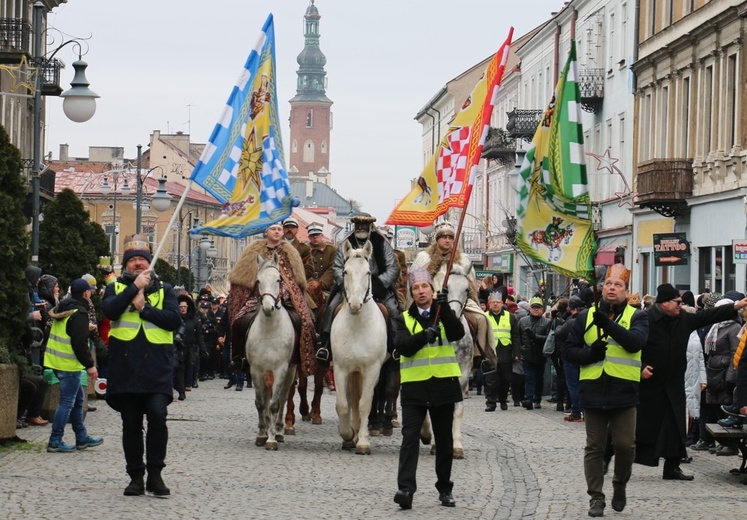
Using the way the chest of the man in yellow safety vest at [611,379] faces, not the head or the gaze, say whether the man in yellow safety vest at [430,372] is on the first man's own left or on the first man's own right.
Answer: on the first man's own right

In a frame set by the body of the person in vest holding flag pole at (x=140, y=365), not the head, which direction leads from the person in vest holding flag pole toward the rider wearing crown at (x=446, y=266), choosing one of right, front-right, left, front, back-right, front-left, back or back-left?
back-left

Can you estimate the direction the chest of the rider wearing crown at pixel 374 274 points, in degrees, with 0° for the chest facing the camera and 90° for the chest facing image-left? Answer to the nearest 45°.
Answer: approximately 0°

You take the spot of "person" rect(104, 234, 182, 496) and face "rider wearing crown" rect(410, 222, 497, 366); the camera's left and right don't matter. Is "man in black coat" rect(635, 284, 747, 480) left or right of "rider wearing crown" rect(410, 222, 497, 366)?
right

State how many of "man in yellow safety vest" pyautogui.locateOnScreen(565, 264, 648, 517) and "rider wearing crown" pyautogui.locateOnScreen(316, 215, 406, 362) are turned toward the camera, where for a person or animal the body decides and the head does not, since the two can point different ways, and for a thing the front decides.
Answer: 2

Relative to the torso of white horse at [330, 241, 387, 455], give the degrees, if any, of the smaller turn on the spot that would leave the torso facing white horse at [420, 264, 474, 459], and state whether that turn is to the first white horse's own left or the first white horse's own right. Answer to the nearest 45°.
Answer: approximately 90° to the first white horse's own left

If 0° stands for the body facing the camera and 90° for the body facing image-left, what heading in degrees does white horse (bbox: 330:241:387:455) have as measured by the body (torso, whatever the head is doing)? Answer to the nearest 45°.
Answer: approximately 0°

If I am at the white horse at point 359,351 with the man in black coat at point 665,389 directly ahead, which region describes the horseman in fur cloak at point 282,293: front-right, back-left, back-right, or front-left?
back-left

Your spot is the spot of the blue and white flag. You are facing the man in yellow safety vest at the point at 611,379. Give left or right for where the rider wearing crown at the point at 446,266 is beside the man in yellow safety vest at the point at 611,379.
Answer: left
